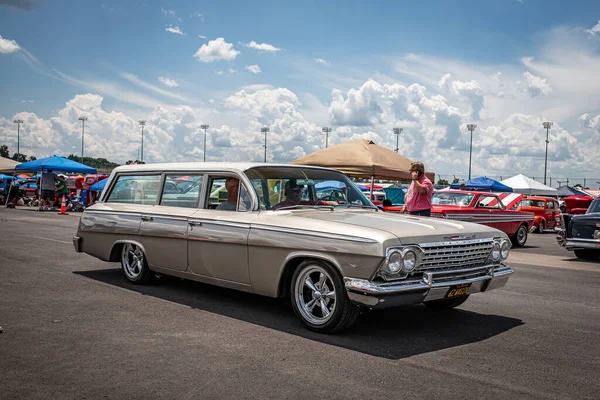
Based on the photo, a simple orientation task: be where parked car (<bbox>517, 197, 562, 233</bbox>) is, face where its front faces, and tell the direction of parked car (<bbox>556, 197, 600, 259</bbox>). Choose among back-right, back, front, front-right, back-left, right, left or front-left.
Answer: front-left

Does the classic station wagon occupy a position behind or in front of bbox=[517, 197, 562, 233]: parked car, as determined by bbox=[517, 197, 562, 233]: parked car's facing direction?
in front

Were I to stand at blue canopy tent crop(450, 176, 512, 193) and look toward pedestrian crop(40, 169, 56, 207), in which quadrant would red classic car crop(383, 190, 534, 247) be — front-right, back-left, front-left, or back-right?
front-left

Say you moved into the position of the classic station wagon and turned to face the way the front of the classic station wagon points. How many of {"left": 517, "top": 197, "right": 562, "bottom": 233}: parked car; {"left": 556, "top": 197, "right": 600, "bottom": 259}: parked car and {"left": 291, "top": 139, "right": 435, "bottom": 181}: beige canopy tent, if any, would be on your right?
0

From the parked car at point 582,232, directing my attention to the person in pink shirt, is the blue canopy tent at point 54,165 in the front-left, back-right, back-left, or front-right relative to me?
front-right

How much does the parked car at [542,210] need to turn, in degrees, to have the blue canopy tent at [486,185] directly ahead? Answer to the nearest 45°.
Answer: approximately 135° to its right

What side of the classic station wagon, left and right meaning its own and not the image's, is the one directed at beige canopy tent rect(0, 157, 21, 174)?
back

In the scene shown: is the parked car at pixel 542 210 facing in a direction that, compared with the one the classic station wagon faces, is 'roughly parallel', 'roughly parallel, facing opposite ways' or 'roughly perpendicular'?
roughly perpendicular

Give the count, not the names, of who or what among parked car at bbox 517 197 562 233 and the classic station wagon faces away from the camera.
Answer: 0

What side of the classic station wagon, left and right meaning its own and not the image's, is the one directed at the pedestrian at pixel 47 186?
back

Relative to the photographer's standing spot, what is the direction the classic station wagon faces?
facing the viewer and to the right of the viewer

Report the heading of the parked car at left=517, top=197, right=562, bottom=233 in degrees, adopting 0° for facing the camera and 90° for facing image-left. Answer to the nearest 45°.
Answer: approximately 45°

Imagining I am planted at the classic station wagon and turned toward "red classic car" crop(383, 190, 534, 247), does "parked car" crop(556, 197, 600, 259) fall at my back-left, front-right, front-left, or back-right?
front-right

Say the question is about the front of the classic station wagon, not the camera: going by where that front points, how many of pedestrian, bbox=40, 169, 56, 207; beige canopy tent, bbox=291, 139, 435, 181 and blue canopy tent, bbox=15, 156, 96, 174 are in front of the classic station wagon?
0
